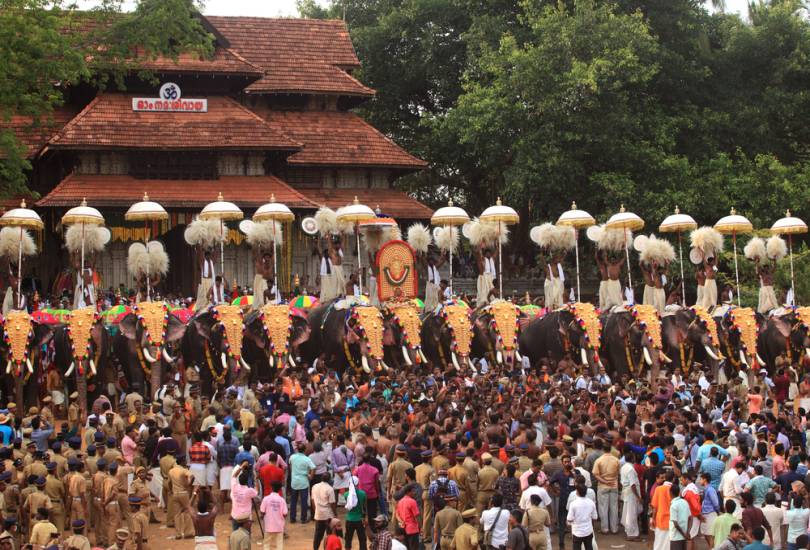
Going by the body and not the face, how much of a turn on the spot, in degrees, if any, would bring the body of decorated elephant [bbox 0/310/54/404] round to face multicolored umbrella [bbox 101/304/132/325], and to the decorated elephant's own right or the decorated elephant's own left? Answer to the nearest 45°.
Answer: approximately 135° to the decorated elephant's own left

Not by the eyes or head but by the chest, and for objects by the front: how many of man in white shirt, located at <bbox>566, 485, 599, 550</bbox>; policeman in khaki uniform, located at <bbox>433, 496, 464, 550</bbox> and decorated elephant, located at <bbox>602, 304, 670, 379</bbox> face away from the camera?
2

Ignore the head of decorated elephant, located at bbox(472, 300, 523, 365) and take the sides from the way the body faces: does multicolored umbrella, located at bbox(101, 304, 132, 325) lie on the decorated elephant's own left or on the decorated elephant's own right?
on the decorated elephant's own right

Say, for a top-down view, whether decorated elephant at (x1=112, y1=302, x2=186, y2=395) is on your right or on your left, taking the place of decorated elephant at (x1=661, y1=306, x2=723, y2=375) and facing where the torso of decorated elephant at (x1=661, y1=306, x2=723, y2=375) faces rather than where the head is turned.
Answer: on your right

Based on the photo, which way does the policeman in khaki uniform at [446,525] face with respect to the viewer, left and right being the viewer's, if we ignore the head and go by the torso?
facing away from the viewer

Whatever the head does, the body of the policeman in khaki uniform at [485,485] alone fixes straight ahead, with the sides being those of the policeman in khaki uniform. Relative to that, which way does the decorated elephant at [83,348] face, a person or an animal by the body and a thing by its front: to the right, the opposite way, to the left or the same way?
the opposite way

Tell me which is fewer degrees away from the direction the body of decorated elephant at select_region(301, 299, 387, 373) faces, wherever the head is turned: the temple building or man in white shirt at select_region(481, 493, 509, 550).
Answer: the man in white shirt

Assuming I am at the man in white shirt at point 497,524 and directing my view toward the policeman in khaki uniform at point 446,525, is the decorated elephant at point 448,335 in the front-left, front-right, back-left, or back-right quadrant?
back-right

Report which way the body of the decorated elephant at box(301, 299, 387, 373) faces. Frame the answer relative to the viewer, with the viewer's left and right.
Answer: facing the viewer and to the right of the viewer

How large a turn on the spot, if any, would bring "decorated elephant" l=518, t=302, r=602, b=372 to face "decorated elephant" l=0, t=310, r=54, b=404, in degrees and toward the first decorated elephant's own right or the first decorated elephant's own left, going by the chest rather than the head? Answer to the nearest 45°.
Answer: approximately 90° to the first decorated elephant's own right

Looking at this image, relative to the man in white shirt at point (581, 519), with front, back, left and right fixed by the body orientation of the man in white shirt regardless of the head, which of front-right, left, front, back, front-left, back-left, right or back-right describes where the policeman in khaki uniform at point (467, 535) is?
back-left

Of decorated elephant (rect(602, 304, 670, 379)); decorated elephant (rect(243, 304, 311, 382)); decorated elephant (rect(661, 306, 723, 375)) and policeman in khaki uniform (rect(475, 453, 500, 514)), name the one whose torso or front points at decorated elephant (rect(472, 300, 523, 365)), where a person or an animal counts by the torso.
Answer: the policeman in khaki uniform

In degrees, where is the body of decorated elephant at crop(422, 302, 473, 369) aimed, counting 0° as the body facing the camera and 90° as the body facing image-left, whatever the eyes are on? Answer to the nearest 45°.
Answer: approximately 315°
